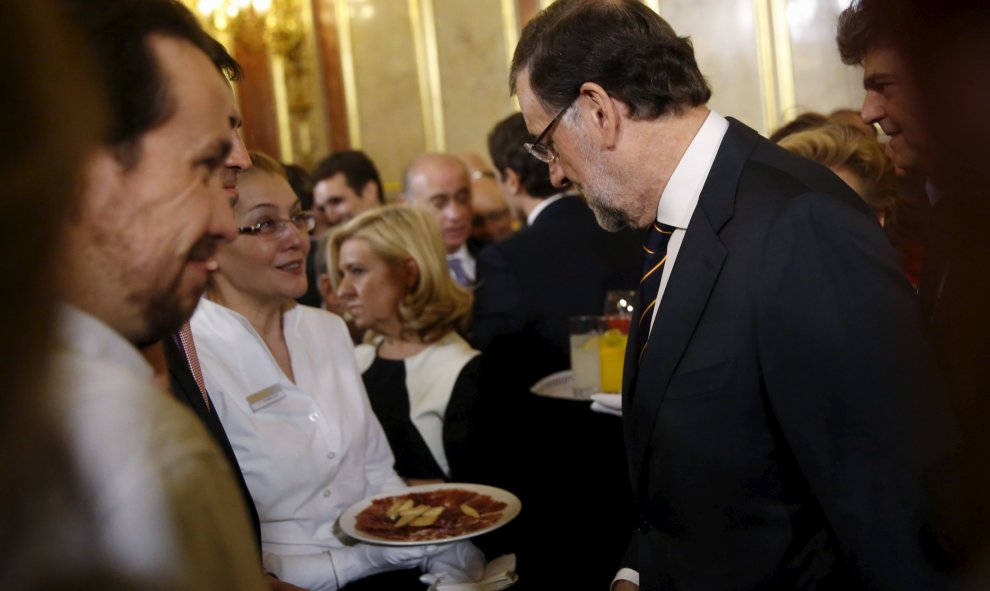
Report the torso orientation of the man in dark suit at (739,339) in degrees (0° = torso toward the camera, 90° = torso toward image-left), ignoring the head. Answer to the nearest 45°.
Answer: approximately 90°

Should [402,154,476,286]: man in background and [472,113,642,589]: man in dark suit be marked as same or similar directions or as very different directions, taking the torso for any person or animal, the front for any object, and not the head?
very different directions

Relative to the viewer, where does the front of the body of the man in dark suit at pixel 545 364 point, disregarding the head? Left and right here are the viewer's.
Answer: facing away from the viewer and to the left of the viewer

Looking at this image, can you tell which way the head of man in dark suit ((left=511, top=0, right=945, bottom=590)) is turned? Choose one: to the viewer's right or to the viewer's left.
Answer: to the viewer's left

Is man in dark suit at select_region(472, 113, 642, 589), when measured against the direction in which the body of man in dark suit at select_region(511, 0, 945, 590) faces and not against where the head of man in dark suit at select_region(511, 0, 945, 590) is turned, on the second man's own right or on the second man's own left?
on the second man's own right

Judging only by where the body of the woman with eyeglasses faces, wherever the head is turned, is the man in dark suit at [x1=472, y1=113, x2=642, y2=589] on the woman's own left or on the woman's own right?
on the woman's own left
